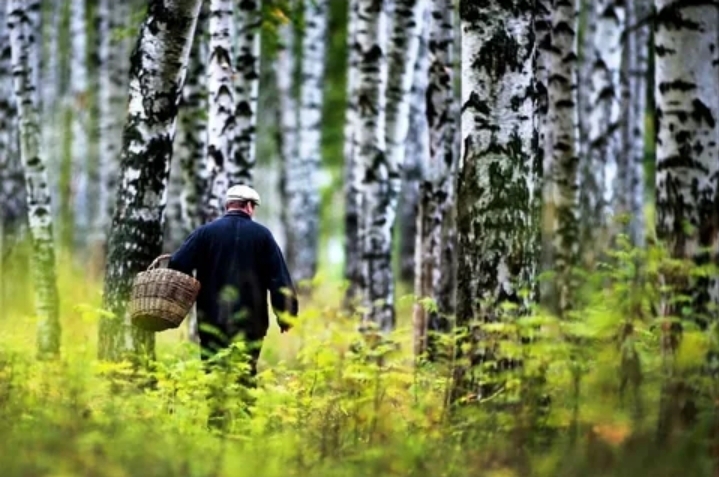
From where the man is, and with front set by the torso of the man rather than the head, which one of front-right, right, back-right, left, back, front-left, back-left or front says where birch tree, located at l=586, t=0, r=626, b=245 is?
front-right

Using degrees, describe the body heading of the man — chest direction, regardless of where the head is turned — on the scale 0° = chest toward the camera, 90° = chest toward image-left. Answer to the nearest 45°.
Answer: approximately 180°

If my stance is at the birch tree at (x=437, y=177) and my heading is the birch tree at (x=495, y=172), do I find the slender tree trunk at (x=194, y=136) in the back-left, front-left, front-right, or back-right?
back-right

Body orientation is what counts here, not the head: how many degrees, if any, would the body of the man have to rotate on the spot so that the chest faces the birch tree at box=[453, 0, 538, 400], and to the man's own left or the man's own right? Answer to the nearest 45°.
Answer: approximately 135° to the man's own right

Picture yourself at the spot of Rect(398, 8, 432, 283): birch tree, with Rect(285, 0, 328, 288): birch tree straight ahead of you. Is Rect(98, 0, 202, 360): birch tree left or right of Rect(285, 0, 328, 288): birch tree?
left

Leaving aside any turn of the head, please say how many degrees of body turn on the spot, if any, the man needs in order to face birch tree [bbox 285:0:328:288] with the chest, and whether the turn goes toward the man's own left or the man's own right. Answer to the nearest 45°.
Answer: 0° — they already face it

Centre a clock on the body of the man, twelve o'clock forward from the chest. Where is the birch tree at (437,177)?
The birch tree is roughly at 1 o'clock from the man.

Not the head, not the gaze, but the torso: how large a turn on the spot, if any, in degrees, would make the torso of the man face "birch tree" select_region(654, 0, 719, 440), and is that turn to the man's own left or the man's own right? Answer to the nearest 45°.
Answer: approximately 135° to the man's own right

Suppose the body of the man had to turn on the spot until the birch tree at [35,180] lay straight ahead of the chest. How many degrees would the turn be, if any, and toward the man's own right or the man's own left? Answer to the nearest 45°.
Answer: approximately 45° to the man's own left

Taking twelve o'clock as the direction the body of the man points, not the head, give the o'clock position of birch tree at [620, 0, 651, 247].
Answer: The birch tree is roughly at 1 o'clock from the man.
